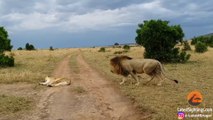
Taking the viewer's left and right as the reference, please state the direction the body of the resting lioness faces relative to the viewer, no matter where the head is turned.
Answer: facing to the left of the viewer

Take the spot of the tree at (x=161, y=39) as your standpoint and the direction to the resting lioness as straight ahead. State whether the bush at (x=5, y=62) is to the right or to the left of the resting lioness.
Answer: right

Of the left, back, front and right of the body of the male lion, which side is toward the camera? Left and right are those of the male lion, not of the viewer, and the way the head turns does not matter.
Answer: left

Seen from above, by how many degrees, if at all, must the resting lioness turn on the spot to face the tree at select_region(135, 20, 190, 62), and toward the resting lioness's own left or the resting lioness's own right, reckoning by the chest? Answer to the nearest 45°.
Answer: approximately 135° to the resting lioness's own right

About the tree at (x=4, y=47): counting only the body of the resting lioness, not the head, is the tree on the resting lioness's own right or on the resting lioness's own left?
on the resting lioness's own right

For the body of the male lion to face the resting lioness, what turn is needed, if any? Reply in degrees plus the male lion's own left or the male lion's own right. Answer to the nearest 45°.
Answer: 0° — it already faces it

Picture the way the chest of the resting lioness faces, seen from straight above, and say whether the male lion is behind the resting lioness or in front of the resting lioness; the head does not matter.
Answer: behind

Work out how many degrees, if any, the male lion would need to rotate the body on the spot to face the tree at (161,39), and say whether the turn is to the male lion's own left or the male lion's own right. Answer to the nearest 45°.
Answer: approximately 90° to the male lion's own right

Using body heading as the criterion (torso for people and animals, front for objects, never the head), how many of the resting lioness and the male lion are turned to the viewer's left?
2
